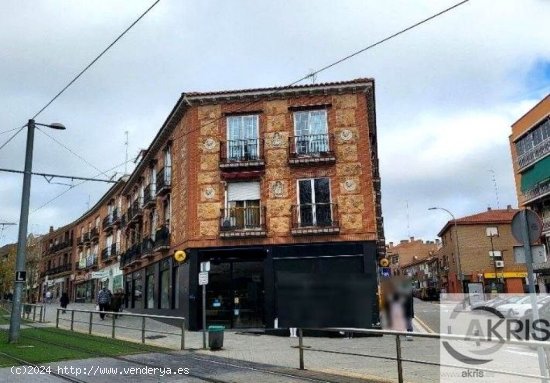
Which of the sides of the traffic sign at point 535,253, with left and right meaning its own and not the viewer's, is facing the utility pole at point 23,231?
left

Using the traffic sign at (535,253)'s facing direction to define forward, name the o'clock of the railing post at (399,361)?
The railing post is roughly at 9 o'clock from the traffic sign.

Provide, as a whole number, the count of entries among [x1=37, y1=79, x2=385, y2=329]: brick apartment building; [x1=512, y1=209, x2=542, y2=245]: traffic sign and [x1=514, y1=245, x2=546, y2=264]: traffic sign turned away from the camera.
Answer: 2

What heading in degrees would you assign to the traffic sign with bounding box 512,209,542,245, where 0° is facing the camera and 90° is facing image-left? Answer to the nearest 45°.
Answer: approximately 180°

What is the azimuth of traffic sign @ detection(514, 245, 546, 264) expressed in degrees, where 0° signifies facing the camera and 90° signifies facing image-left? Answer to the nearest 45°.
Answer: approximately 180°

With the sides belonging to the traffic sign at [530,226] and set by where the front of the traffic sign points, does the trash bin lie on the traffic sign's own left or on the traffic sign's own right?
on the traffic sign's own left

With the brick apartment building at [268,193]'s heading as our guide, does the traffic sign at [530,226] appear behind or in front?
in front

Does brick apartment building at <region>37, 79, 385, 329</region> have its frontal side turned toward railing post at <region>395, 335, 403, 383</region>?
yes

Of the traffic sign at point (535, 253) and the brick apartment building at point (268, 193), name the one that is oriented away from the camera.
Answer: the traffic sign

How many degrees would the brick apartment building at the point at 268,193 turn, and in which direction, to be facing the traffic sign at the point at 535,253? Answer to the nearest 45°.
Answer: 0° — it already faces it

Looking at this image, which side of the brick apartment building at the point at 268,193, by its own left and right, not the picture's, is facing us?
front

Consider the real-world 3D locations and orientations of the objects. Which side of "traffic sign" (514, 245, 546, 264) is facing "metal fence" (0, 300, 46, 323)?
left

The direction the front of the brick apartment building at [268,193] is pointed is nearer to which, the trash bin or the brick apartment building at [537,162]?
the trash bin

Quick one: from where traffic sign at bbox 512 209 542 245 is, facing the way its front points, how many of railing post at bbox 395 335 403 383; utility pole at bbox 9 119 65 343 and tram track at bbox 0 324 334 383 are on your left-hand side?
3

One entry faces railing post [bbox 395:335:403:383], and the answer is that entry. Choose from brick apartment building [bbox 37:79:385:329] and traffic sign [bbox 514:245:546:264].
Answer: the brick apartment building
